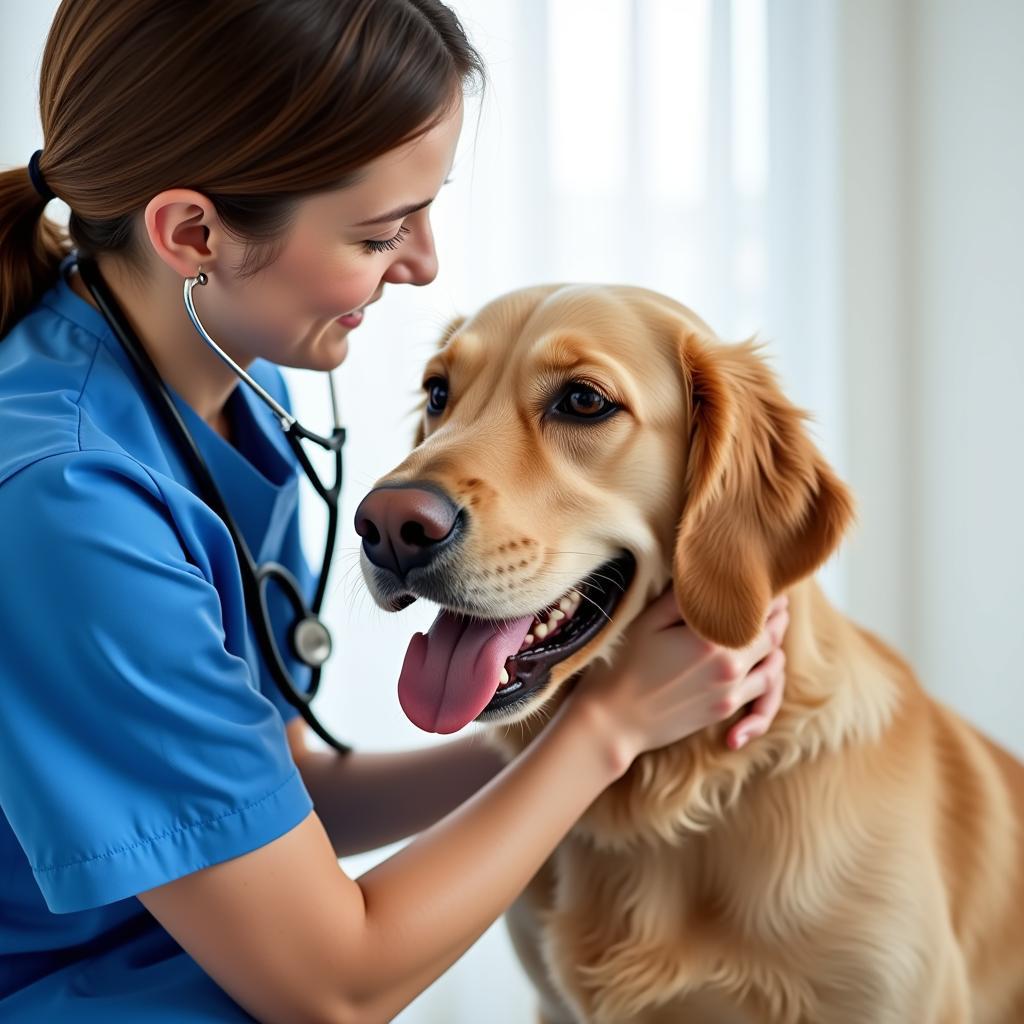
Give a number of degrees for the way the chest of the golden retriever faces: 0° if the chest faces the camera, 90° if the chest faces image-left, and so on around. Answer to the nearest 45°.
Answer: approximately 45°

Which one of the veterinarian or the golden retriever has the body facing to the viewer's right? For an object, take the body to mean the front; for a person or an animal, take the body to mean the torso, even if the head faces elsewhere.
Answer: the veterinarian

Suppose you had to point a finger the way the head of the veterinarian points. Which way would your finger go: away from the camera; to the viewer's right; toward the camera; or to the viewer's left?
to the viewer's right

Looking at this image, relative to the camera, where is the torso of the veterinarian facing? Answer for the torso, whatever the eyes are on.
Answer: to the viewer's right

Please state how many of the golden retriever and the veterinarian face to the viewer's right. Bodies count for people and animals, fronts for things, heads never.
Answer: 1
